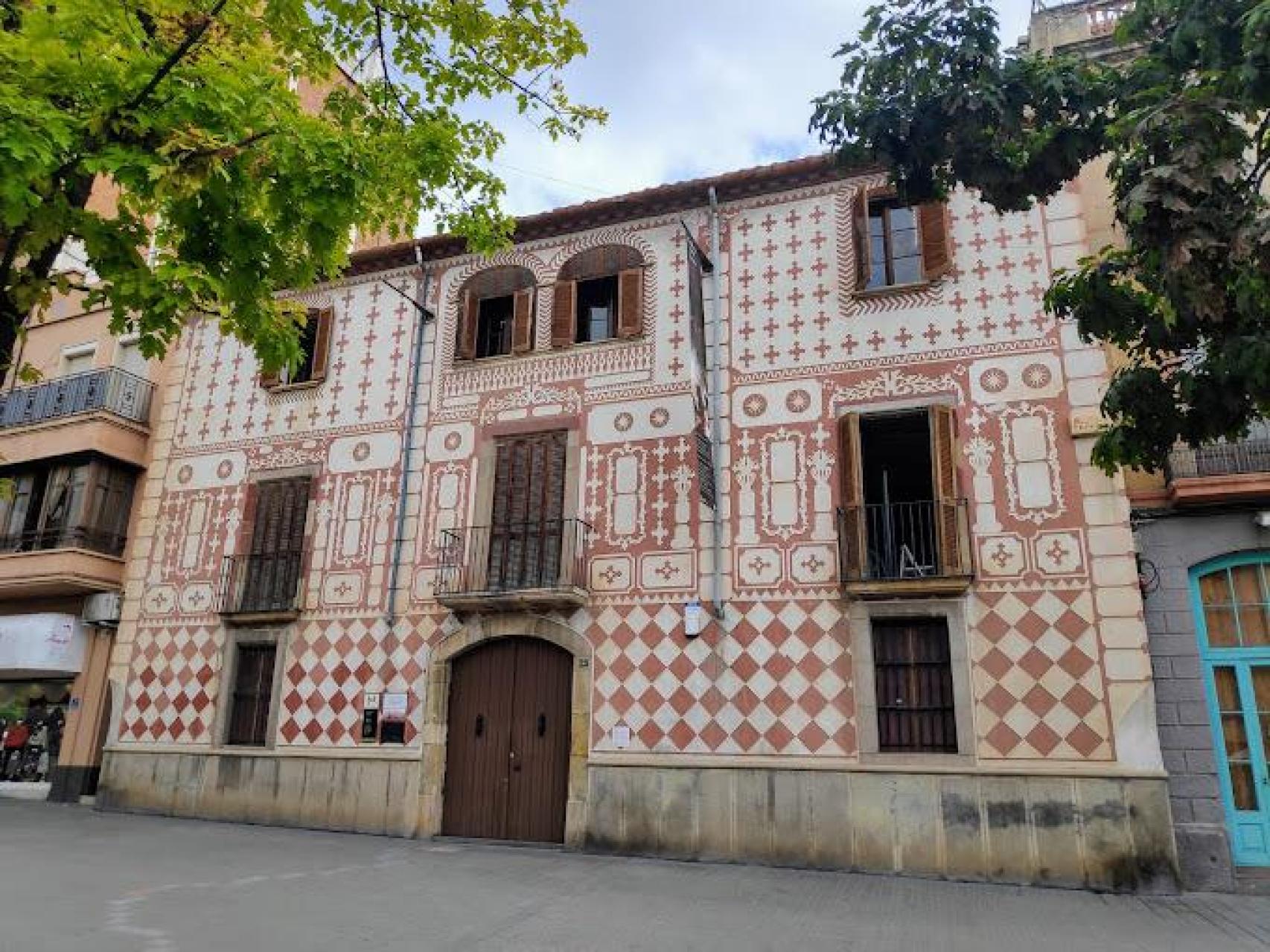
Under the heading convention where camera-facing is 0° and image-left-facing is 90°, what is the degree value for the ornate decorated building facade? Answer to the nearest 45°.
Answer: approximately 0°

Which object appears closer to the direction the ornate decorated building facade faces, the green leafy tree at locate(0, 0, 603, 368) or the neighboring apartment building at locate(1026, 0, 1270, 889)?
the green leafy tree

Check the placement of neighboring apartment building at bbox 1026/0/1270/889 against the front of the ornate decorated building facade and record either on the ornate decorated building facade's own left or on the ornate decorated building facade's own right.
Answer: on the ornate decorated building facade's own left

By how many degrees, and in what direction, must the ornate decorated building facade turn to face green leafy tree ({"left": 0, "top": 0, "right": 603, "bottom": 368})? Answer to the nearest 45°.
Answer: approximately 45° to its right

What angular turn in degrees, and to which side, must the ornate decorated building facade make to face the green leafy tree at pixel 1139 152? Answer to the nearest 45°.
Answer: approximately 45° to its left

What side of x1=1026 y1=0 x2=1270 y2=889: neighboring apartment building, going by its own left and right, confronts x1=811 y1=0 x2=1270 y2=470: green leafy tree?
front

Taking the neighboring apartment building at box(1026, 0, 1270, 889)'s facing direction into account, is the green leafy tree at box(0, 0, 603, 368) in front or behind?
in front

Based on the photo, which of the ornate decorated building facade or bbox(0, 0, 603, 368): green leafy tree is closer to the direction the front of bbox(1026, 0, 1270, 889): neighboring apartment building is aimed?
the green leafy tree

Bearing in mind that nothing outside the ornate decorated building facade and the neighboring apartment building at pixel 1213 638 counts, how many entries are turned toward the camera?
2

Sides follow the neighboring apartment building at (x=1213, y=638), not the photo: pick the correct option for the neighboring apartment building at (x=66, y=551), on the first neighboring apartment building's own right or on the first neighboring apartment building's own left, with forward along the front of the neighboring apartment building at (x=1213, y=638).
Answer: on the first neighboring apartment building's own right

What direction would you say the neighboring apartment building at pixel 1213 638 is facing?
toward the camera
